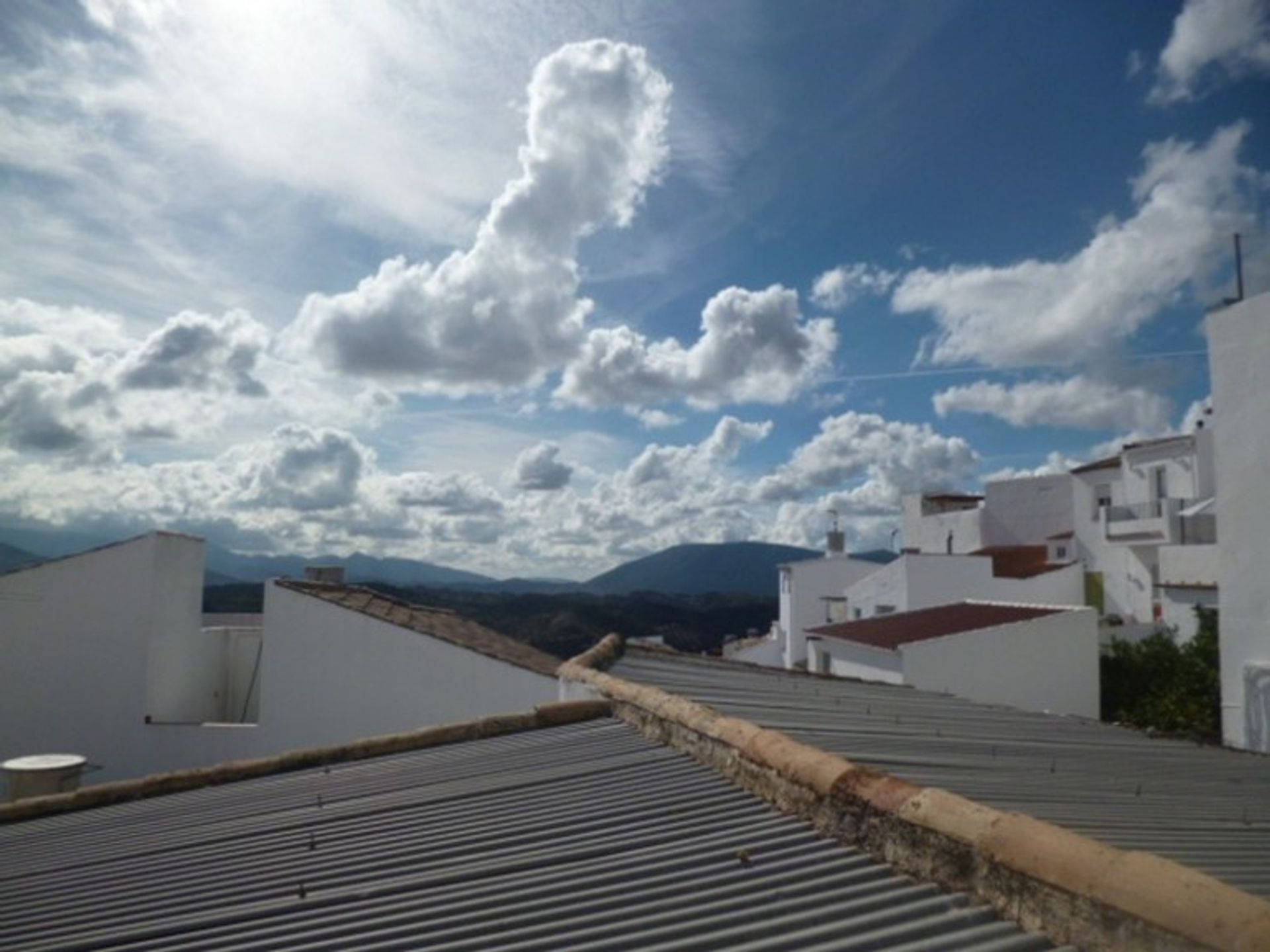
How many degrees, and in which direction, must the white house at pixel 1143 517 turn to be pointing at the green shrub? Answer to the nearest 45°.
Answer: approximately 45° to its left

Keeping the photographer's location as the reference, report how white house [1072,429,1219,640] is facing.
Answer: facing the viewer and to the left of the viewer

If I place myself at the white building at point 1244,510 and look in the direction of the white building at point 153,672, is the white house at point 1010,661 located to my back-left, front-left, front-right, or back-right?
front-right

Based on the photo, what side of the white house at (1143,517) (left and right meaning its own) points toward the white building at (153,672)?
front

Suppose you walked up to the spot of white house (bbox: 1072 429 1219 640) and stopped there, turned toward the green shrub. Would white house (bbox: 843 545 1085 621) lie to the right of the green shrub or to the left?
right

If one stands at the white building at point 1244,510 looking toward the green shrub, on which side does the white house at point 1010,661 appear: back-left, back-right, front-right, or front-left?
front-left

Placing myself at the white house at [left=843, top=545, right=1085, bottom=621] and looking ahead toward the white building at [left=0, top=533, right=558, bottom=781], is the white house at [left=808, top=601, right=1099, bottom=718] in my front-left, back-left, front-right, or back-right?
front-left

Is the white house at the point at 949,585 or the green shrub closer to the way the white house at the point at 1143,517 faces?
the white house

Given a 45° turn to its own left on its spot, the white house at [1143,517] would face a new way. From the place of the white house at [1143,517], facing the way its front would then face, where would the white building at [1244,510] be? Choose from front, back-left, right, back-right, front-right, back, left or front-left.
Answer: front

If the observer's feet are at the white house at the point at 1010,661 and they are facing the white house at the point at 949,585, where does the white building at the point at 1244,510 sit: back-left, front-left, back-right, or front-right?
back-right

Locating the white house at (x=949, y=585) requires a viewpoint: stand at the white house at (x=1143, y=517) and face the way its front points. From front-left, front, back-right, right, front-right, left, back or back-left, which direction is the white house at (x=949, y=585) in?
front

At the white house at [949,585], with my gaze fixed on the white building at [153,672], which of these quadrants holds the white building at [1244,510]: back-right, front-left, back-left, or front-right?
front-left

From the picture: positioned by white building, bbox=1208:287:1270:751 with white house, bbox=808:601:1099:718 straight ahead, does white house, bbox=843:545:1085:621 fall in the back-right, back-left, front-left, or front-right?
front-right
